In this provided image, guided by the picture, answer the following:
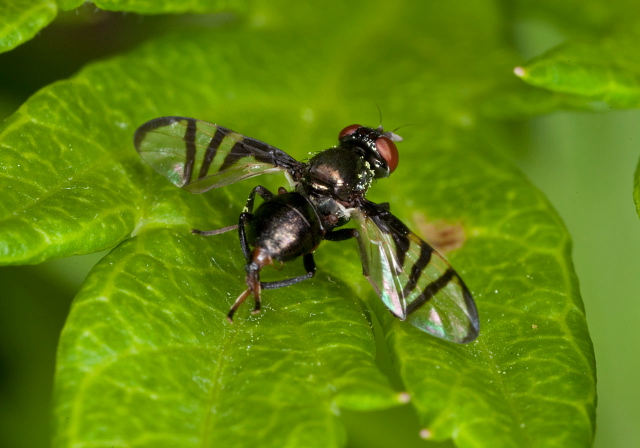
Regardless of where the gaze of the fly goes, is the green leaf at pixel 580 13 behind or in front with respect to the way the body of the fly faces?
in front

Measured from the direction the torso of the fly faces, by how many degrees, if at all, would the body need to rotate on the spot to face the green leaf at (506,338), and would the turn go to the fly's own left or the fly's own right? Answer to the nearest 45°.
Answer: approximately 90° to the fly's own right

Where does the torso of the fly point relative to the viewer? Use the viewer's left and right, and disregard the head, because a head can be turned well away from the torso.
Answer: facing away from the viewer and to the right of the viewer

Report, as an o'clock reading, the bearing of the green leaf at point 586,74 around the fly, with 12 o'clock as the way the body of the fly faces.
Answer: The green leaf is roughly at 1 o'clock from the fly.

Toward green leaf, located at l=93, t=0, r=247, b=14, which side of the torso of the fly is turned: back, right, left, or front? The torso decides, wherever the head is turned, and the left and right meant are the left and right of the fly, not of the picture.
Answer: left

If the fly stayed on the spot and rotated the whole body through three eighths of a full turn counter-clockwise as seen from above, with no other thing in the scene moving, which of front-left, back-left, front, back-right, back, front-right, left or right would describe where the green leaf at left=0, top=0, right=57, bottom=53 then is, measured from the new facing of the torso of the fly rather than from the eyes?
front

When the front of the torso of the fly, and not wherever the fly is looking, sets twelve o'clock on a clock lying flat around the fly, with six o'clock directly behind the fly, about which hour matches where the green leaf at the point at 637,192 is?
The green leaf is roughly at 2 o'clock from the fly.
